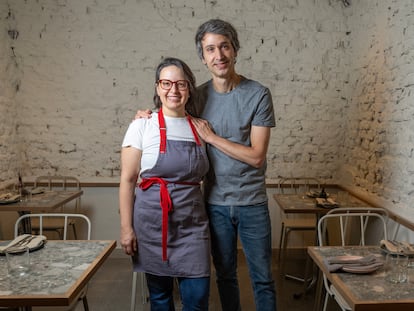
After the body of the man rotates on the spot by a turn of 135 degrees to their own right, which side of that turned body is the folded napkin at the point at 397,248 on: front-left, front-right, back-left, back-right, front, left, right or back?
back-right

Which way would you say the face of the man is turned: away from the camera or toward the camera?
toward the camera

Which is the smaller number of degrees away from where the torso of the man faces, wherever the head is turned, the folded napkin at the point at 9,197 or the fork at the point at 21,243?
the fork

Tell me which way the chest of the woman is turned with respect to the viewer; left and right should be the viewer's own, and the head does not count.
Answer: facing the viewer and to the right of the viewer

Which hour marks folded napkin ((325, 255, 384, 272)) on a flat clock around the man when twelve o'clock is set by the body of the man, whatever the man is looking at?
The folded napkin is roughly at 10 o'clock from the man.

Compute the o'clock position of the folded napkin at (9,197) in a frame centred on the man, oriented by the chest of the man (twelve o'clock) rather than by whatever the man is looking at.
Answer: The folded napkin is roughly at 4 o'clock from the man.

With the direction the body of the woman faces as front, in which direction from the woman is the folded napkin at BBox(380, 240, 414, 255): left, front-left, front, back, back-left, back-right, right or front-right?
front-left

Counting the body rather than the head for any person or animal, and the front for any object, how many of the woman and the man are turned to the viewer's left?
0

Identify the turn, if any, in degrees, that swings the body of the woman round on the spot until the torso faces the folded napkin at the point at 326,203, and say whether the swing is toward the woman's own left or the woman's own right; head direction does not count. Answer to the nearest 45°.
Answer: approximately 90° to the woman's own left

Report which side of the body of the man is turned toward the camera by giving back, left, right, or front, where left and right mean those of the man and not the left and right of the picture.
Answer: front

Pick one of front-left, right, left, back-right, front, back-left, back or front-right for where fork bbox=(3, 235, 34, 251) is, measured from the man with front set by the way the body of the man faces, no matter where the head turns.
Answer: right

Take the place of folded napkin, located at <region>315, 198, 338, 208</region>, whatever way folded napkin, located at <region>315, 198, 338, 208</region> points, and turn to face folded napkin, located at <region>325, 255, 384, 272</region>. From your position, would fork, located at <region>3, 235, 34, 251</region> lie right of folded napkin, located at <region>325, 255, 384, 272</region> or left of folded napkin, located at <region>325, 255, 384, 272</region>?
right

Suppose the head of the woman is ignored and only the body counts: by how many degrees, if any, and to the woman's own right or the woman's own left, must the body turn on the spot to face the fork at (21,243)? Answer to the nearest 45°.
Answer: approximately 135° to the woman's own right

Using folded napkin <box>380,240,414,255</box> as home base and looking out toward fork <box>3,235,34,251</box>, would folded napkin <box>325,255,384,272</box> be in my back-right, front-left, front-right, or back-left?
front-left

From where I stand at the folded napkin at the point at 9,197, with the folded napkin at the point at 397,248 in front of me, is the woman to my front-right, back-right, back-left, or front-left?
front-right
